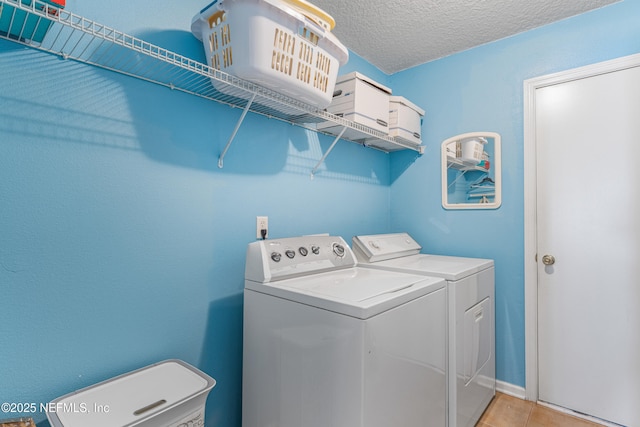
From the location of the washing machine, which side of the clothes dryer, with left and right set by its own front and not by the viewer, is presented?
right

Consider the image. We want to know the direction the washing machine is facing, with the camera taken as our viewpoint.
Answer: facing the viewer and to the right of the viewer

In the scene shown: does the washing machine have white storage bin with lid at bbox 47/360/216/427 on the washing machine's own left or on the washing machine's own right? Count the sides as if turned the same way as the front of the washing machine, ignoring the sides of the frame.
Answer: on the washing machine's own right

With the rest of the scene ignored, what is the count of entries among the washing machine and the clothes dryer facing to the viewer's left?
0

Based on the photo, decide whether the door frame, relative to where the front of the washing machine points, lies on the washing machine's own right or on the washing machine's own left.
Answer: on the washing machine's own left

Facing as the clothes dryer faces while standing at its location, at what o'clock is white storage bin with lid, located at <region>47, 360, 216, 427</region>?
The white storage bin with lid is roughly at 3 o'clock from the clothes dryer.
